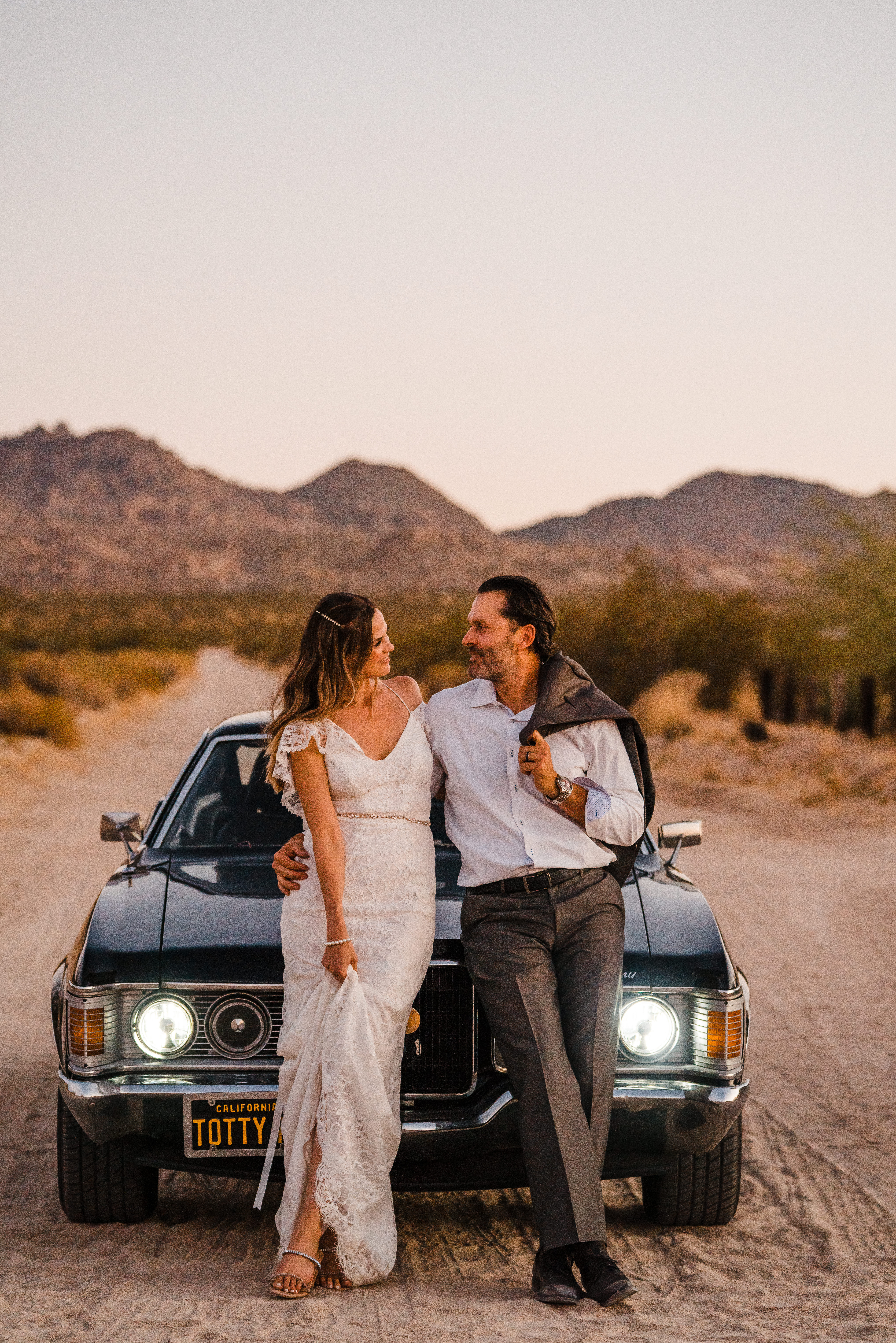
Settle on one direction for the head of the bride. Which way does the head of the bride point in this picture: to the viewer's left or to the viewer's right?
to the viewer's right

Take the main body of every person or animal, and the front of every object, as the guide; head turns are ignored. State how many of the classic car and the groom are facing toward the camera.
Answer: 2

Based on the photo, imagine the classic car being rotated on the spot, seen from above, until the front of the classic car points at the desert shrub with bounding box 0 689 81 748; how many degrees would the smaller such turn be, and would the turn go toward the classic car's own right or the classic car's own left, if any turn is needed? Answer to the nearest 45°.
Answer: approximately 180°

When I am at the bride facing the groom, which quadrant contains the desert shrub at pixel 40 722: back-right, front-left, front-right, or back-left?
back-left

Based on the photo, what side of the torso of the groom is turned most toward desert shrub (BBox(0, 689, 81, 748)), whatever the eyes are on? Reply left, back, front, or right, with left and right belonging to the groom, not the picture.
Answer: back

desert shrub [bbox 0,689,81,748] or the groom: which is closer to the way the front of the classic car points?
the groom

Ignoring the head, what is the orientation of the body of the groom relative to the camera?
toward the camera

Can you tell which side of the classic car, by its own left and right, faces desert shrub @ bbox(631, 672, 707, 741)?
back

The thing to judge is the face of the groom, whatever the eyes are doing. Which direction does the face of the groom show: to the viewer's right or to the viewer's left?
to the viewer's left

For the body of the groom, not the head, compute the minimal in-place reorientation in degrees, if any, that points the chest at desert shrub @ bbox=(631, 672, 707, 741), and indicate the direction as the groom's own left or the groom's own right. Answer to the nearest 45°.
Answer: approximately 180°

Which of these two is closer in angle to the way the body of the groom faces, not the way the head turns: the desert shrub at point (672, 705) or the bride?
the bride
